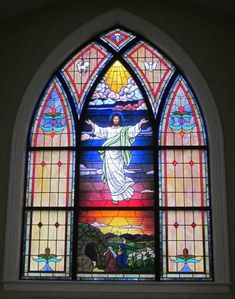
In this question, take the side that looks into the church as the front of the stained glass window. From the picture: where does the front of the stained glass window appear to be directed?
toward the camera
